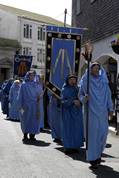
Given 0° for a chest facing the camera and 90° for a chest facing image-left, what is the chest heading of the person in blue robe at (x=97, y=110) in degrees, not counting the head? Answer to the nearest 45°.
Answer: approximately 0°

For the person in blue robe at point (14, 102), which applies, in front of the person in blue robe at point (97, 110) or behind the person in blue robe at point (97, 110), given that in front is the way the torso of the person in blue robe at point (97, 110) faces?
behind

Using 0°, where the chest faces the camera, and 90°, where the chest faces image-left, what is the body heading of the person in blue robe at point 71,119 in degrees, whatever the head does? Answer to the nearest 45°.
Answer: approximately 315°

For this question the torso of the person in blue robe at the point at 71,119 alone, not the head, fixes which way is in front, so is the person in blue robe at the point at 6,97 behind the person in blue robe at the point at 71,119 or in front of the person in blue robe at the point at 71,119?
behind

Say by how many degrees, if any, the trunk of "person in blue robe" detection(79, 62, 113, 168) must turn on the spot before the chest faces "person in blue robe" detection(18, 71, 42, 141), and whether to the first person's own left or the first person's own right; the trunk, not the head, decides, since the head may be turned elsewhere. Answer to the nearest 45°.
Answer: approximately 135° to the first person's own right

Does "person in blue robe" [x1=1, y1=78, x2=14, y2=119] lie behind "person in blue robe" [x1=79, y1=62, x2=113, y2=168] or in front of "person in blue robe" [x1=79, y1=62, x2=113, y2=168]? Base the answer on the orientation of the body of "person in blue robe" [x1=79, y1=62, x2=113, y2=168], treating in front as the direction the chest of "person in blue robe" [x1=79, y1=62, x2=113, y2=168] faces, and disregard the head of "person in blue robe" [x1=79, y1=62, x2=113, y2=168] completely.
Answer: behind

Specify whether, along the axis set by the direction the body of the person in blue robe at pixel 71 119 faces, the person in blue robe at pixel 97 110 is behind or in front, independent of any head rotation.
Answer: in front
